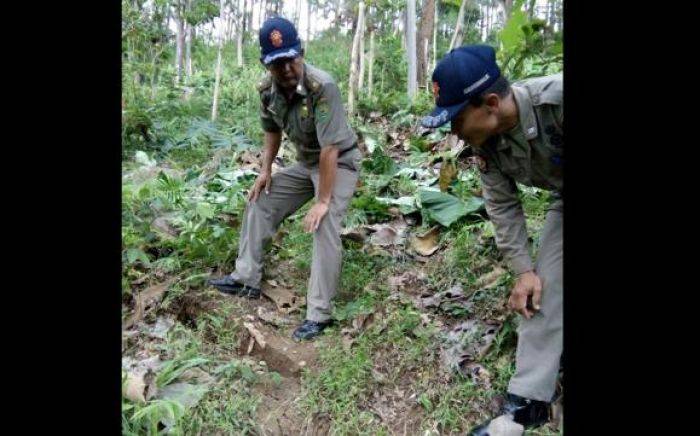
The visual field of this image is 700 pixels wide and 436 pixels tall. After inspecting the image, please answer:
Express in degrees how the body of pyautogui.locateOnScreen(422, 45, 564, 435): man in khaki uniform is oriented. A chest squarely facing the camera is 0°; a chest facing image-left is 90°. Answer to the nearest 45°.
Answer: approximately 45°

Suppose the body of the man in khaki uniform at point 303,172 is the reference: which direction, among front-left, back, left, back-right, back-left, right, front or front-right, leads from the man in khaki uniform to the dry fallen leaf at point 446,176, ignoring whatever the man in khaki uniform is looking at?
back

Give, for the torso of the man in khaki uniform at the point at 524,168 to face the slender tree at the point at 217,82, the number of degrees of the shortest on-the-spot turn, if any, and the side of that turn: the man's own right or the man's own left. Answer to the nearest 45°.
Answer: approximately 90° to the man's own right

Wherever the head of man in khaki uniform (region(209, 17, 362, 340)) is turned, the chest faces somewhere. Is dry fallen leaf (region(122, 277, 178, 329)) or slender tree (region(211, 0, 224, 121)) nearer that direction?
the dry fallen leaf
